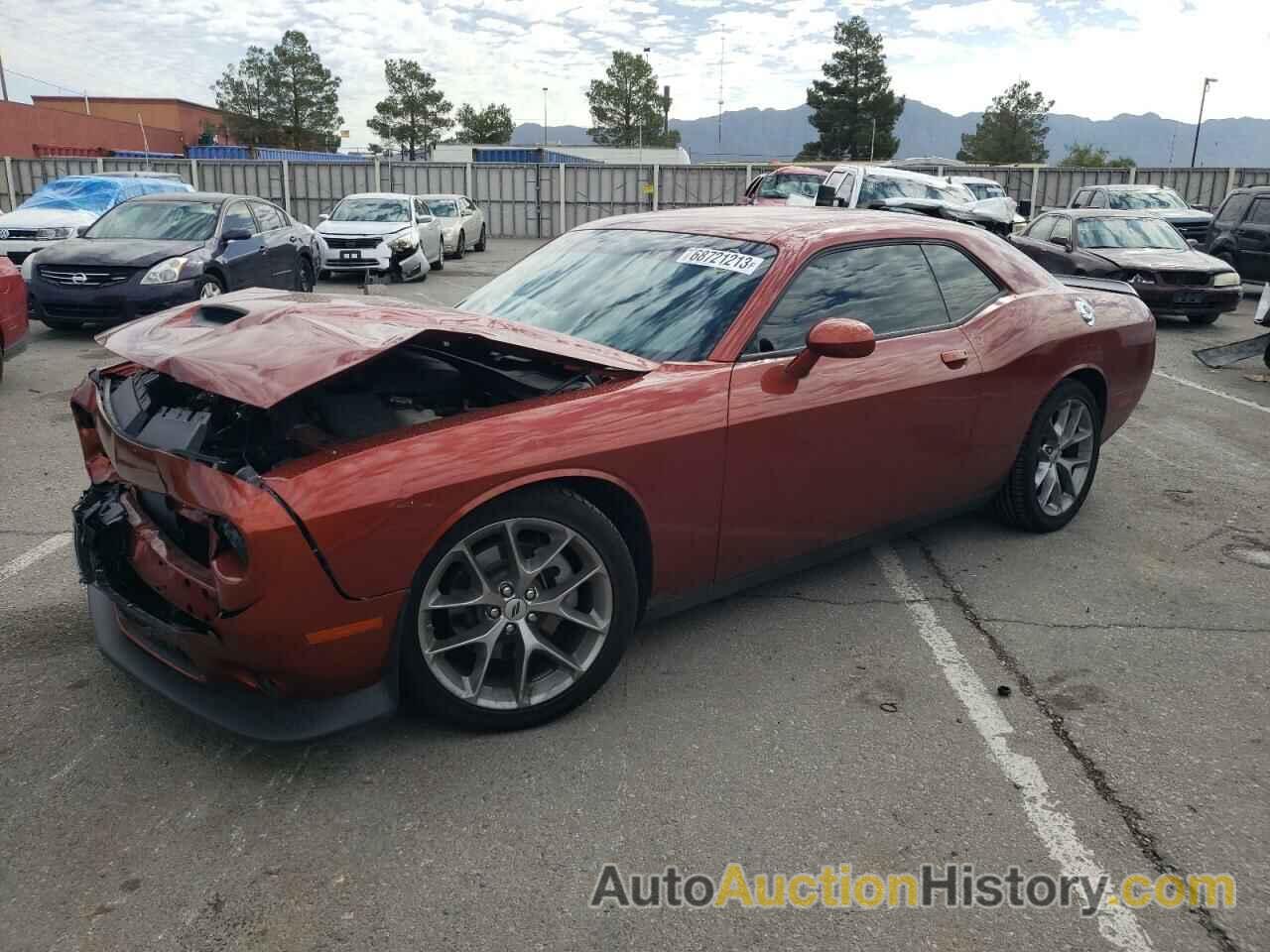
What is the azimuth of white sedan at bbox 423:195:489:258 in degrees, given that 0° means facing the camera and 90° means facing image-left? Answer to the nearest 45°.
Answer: approximately 45°

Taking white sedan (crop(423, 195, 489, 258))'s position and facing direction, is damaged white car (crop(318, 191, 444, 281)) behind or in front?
in front

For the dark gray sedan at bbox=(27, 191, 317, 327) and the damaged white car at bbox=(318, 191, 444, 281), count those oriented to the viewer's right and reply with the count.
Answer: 0

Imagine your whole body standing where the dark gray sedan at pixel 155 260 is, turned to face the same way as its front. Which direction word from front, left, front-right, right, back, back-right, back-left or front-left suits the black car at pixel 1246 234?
back-left

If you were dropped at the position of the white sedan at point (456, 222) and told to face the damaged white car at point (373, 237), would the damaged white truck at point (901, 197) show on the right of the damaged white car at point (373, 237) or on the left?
left

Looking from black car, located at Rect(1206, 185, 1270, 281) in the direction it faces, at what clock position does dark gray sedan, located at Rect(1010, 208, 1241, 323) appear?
The dark gray sedan is roughly at 2 o'clock from the black car.

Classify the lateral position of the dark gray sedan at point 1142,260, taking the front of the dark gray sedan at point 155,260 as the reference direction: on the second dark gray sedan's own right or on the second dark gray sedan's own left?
on the second dark gray sedan's own left

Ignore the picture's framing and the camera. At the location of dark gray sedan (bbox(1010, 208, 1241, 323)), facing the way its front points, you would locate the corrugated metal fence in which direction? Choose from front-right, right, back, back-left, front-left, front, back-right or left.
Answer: back

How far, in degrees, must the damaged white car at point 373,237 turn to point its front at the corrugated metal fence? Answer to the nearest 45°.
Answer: approximately 135° to its right

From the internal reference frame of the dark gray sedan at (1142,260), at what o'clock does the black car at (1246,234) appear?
The black car is roughly at 8 o'clock from the dark gray sedan.

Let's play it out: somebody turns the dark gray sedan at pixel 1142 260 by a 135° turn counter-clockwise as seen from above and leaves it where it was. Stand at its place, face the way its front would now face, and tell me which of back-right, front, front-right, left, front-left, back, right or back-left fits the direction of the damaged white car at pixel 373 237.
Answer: left
